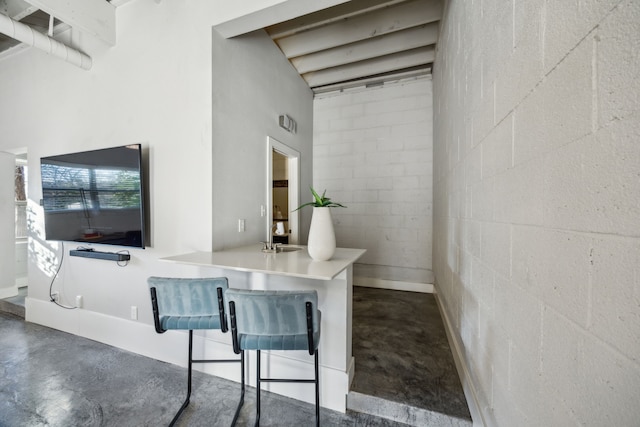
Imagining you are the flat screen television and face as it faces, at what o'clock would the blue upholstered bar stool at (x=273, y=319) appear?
The blue upholstered bar stool is roughly at 10 o'clock from the flat screen television.

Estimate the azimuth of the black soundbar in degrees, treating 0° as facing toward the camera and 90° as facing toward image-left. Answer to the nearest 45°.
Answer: approximately 45°

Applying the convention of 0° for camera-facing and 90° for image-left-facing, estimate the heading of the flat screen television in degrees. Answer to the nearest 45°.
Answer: approximately 45°

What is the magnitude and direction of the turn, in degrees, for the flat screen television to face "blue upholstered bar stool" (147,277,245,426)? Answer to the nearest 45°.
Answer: approximately 45° to its left

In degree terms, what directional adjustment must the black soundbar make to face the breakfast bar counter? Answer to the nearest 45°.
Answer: approximately 90° to its left
